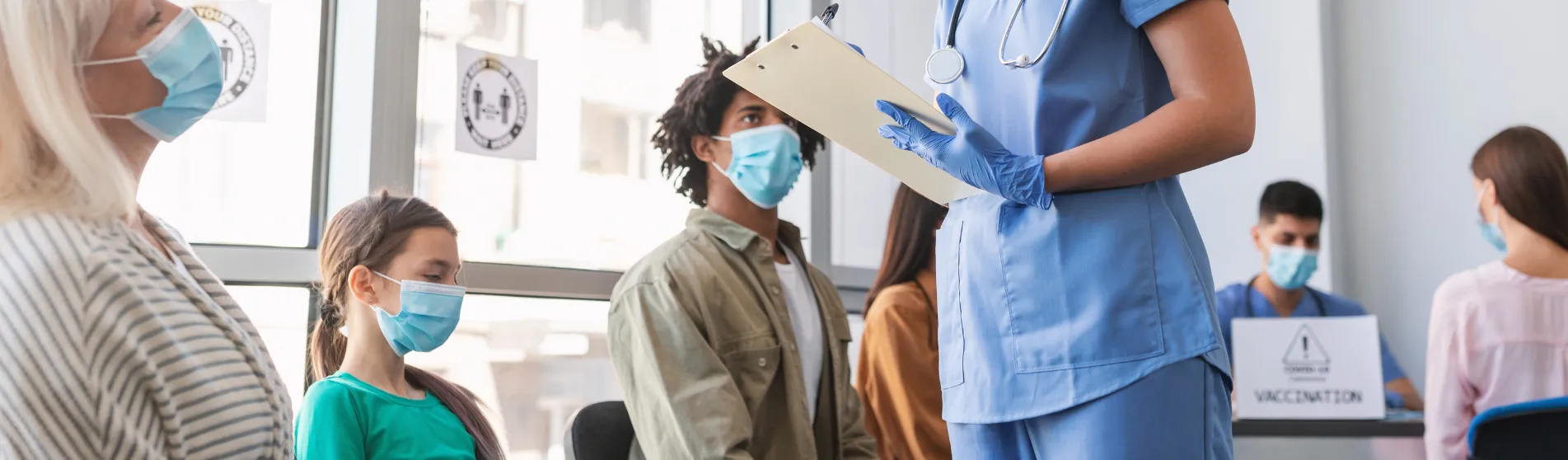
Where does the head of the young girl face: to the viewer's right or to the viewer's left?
to the viewer's right

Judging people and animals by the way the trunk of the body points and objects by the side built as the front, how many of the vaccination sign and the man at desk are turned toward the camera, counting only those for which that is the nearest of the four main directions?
2

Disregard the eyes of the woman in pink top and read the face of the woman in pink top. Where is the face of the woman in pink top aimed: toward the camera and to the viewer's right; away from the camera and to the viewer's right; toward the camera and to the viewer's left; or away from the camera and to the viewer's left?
away from the camera and to the viewer's left

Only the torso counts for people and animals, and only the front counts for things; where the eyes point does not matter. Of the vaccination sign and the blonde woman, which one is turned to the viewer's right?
the blonde woman

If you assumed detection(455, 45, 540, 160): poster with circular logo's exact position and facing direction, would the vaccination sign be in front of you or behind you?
in front

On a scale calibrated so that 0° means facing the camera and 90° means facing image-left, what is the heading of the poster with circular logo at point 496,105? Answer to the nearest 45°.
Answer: approximately 315°

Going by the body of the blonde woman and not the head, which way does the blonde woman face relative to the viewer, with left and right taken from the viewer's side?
facing to the right of the viewer

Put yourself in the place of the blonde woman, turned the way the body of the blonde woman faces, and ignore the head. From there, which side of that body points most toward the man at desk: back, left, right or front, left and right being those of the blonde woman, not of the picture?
front

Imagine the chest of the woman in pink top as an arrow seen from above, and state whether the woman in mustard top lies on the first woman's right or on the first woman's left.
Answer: on the first woman's left

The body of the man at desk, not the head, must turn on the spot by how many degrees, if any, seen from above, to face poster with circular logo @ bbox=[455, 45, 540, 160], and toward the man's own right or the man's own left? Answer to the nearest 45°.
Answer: approximately 45° to the man's own right

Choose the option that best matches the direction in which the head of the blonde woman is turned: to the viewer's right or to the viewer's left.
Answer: to the viewer's right

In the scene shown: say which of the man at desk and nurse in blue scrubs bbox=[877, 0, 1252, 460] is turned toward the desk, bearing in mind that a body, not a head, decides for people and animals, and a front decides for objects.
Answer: the man at desk
